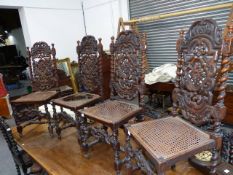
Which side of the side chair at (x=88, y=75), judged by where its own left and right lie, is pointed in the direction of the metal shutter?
back

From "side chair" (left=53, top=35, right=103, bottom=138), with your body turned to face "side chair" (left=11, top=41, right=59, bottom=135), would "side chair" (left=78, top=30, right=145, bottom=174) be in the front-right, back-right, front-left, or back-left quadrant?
back-left

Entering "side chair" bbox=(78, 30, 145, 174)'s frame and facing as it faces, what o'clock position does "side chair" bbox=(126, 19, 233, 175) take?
"side chair" bbox=(126, 19, 233, 175) is roughly at 9 o'clock from "side chair" bbox=(78, 30, 145, 174).

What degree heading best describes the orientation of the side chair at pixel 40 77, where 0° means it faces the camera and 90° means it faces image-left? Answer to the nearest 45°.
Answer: approximately 45°

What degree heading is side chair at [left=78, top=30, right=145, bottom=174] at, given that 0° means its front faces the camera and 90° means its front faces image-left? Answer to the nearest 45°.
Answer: approximately 45°

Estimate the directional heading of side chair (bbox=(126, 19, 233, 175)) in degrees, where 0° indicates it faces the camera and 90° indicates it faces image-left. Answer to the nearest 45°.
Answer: approximately 45°

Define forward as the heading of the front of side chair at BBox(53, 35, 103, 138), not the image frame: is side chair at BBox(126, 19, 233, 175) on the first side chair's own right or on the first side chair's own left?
on the first side chair's own left

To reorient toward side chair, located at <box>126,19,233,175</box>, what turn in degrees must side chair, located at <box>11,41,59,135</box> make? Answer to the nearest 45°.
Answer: approximately 90° to its left

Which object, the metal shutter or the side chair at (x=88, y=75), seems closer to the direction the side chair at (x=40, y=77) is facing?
the side chair
